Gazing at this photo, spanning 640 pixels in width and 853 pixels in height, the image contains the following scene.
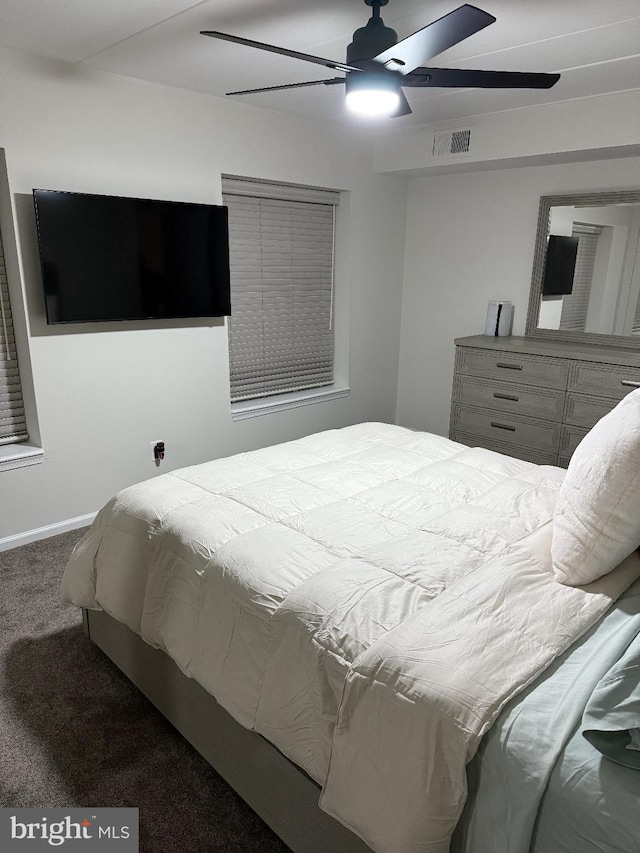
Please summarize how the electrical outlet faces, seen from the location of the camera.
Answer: facing the viewer and to the right of the viewer

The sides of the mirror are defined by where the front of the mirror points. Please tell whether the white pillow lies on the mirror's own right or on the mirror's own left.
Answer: on the mirror's own left

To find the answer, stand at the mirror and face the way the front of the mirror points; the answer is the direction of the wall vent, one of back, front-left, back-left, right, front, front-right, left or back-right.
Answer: front-right

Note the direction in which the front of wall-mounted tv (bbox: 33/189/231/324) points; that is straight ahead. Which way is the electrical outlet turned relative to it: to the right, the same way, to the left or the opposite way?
the same way

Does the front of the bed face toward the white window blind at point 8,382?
yes

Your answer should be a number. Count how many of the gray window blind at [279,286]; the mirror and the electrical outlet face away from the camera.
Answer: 0

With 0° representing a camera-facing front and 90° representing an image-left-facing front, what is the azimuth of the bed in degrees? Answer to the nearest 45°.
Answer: approximately 135°

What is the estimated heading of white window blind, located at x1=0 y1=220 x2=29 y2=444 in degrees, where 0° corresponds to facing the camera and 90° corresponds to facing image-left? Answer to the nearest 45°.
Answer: approximately 315°

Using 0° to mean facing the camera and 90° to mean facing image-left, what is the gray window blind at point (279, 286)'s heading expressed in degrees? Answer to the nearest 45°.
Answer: approximately 315°

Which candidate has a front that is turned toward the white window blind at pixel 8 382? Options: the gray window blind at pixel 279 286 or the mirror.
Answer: the mirror

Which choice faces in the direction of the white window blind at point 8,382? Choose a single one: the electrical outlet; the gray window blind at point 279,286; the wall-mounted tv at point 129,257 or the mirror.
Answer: the mirror

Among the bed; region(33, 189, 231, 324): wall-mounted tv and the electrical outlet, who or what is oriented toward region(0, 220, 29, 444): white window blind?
the bed

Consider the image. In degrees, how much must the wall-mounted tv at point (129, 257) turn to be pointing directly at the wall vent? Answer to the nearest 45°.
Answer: approximately 45° to its left

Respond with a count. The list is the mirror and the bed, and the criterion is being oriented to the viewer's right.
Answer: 0

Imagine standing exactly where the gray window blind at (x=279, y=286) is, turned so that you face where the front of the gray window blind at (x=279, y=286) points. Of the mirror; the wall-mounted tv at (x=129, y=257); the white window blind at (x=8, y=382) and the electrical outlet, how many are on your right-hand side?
3

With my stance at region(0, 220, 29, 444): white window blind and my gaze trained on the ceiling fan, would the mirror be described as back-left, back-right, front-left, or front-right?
front-left

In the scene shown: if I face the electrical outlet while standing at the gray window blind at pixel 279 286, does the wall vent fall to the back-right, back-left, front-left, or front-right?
back-left

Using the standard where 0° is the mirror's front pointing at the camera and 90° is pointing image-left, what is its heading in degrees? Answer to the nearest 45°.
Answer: approximately 45°

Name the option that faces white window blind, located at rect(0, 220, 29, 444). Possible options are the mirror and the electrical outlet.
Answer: the mirror

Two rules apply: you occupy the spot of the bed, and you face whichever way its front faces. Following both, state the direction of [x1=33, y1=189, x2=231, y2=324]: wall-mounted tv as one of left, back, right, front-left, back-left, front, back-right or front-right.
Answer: front
